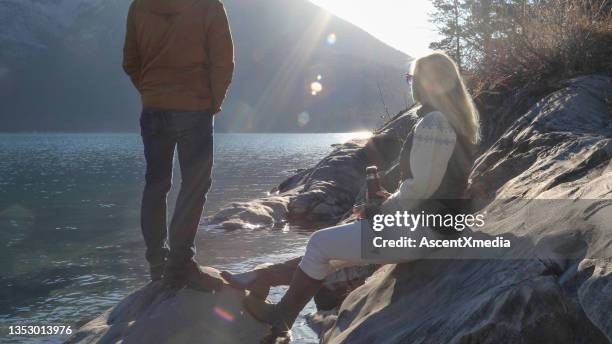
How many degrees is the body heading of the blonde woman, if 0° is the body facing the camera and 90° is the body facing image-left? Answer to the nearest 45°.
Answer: approximately 90°

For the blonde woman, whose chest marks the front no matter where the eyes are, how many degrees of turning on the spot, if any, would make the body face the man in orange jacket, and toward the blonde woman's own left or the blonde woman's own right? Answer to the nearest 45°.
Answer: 0° — they already face them
